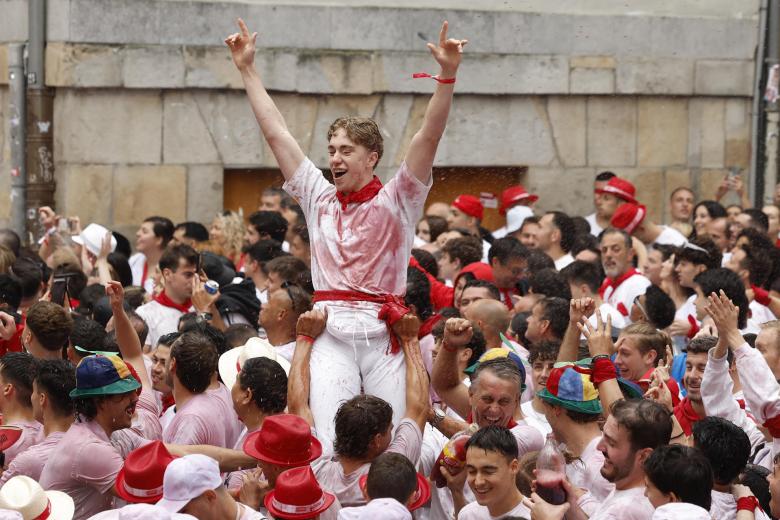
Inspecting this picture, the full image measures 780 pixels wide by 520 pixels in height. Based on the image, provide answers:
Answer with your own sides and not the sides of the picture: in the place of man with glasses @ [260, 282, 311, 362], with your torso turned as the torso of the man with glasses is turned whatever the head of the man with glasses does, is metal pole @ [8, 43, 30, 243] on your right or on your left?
on your right

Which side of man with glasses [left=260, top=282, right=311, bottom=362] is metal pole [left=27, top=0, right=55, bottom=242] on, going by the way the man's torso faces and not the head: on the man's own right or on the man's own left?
on the man's own right
